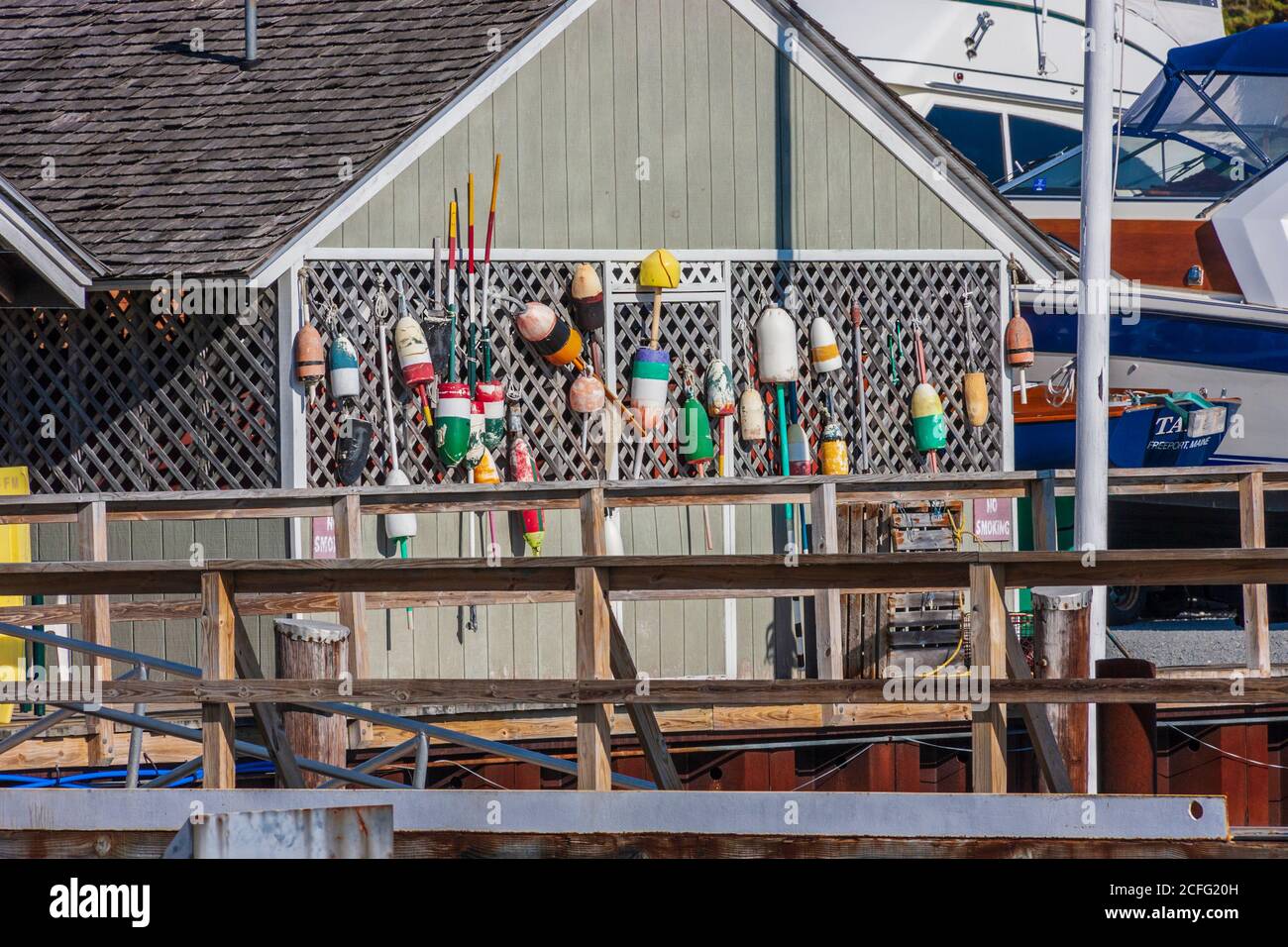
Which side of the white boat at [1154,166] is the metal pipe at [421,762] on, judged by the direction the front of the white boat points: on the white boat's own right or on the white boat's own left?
on the white boat's own left

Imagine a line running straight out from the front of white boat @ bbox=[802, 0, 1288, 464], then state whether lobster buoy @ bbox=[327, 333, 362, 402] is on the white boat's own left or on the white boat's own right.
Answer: on the white boat's own left

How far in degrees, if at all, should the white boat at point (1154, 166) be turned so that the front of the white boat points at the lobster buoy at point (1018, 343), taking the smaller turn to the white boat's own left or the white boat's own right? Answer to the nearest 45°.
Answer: approximately 90° to the white boat's own left

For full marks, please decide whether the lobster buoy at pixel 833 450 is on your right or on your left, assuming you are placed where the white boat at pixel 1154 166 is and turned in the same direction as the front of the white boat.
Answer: on your left

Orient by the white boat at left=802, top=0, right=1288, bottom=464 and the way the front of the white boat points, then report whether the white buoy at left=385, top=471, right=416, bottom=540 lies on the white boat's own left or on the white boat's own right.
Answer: on the white boat's own left
